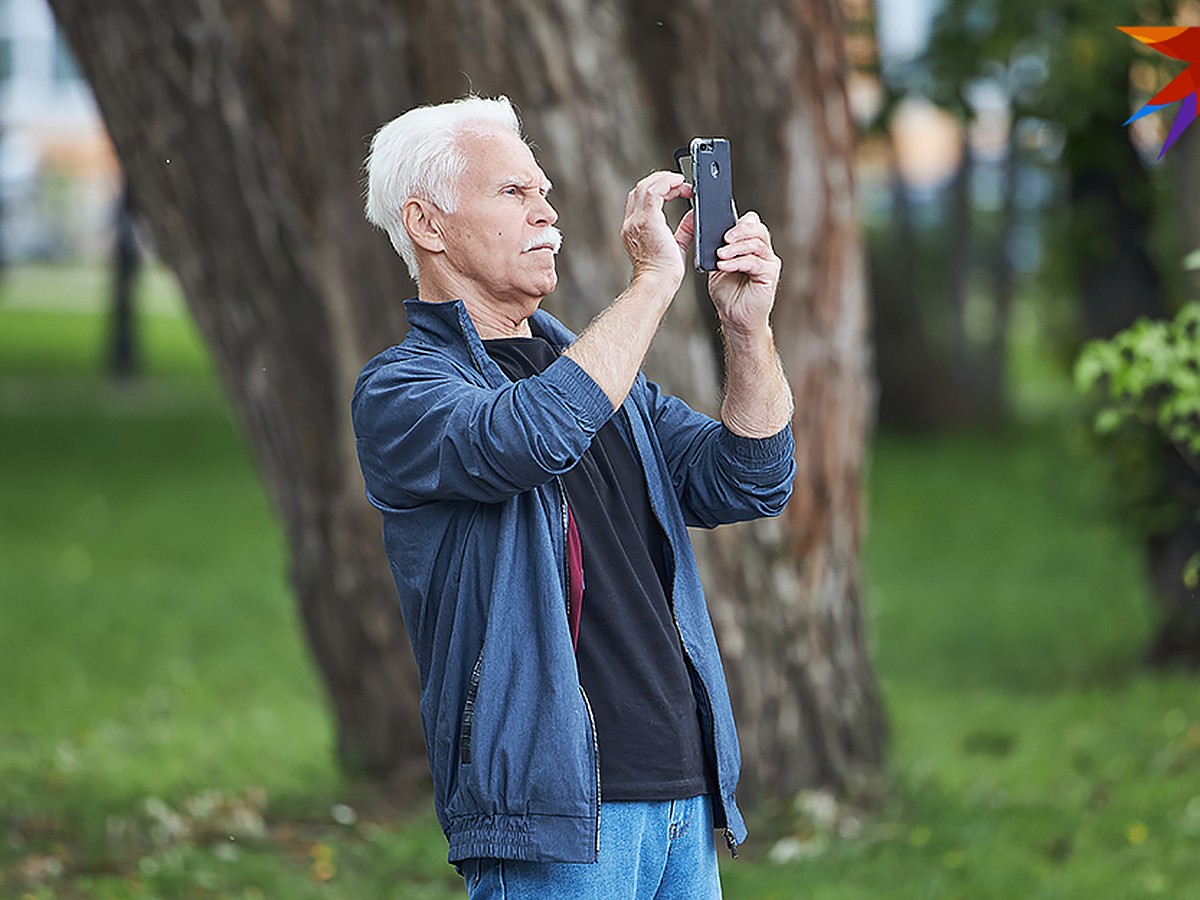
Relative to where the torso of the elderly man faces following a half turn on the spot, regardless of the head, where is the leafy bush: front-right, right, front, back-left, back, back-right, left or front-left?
right

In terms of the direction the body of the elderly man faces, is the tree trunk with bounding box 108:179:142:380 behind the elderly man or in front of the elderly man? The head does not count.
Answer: behind

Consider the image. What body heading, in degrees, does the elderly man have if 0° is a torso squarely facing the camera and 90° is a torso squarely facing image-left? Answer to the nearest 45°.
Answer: approximately 315°

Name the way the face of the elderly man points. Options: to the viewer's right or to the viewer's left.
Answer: to the viewer's right

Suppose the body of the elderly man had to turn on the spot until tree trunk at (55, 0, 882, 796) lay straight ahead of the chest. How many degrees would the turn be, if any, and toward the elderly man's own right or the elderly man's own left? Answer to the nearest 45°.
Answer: approximately 135° to the elderly man's own left

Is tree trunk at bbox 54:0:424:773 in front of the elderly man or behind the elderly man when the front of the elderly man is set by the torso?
behind
